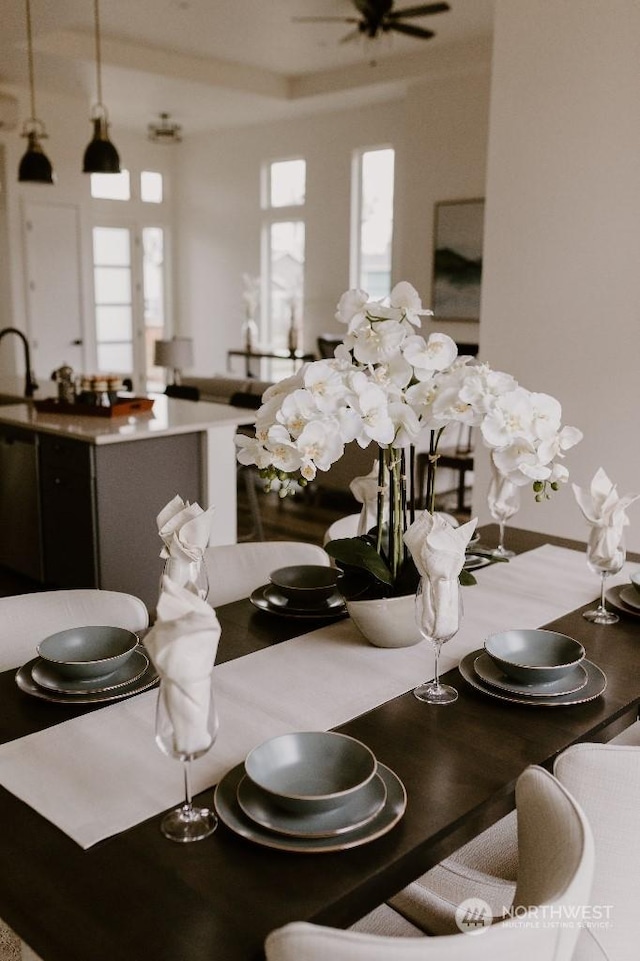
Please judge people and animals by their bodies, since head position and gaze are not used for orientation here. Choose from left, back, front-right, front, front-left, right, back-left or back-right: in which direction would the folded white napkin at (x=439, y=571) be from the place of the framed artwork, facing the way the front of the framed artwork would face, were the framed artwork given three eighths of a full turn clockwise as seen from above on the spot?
back

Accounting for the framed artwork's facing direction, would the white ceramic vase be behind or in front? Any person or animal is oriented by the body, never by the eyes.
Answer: in front

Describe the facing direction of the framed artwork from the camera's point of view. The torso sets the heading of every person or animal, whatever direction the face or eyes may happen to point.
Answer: facing the viewer and to the left of the viewer

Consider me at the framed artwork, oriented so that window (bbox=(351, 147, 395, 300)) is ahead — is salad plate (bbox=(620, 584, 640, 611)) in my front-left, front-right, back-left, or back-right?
back-left

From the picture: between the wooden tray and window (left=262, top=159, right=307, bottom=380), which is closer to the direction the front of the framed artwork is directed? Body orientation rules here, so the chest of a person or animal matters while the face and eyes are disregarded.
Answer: the wooden tray

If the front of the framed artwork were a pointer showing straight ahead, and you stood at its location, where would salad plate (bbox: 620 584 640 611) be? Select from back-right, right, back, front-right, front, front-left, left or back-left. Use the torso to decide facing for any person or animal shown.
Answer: front-left

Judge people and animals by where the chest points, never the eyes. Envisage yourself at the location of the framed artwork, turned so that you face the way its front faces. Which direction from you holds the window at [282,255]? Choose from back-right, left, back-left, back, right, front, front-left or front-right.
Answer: right

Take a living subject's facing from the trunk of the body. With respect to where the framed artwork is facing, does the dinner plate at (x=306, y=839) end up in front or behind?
in front

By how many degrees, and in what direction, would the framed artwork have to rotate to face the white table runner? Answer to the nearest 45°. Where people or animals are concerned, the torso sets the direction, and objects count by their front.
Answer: approximately 45° to its left

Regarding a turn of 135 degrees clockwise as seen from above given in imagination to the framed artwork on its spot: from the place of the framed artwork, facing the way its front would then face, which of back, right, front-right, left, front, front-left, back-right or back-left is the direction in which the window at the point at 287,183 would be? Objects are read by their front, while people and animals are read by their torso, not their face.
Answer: front-left

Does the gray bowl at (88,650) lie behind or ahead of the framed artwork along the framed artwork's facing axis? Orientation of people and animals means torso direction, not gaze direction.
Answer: ahead

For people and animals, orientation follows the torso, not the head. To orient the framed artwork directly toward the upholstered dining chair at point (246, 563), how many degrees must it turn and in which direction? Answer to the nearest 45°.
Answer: approximately 45° to its left

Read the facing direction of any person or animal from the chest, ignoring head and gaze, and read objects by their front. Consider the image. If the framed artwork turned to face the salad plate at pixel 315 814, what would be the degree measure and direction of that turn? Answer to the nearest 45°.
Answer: approximately 45° to its left

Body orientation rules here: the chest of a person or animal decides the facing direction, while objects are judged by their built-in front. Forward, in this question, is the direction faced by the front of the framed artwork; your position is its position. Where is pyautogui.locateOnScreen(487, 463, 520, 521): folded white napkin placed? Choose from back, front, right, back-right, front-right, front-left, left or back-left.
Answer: front-left

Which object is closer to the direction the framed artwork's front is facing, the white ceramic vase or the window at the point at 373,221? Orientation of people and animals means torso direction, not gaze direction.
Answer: the white ceramic vase

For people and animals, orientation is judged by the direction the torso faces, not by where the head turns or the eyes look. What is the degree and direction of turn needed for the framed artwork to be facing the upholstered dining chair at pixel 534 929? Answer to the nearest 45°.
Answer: approximately 45° to its left
